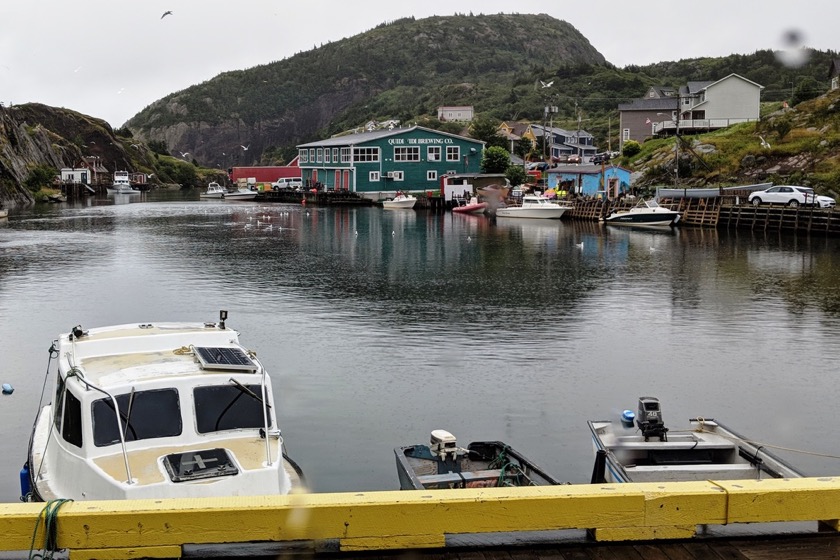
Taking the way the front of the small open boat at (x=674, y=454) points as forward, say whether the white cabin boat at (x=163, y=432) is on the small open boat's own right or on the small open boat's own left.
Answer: on the small open boat's own right

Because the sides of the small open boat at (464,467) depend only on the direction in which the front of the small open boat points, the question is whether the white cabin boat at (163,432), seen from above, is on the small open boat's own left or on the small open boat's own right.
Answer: on the small open boat's own right

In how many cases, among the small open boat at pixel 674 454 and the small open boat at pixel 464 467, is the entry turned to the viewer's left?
0

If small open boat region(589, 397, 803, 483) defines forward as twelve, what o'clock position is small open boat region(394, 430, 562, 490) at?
small open boat region(394, 430, 562, 490) is roughly at 4 o'clock from small open boat region(589, 397, 803, 483).

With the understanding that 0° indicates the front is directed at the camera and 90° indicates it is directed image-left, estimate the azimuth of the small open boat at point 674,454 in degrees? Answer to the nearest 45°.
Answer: approximately 315°

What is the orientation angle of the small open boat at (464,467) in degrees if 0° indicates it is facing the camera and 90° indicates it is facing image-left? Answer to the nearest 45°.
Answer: approximately 315°
